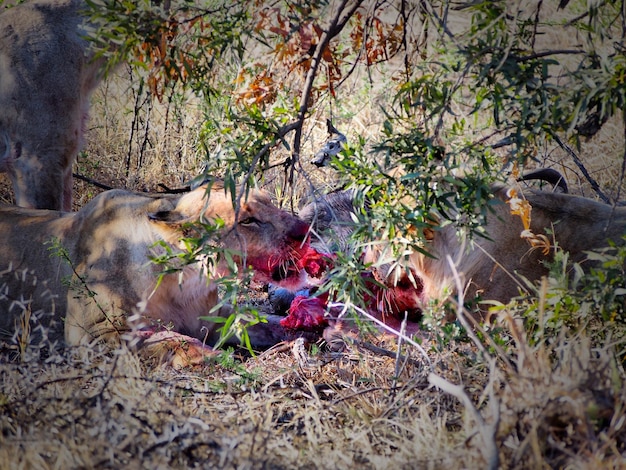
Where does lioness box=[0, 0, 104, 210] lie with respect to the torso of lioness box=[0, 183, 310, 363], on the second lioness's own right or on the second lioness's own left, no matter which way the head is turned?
on the second lioness's own left

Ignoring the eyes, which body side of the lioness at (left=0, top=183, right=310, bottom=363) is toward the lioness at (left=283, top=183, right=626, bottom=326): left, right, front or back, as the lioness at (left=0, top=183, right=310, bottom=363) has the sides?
front

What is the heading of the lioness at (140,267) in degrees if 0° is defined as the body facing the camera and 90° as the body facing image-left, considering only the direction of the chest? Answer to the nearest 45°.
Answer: approximately 270°
